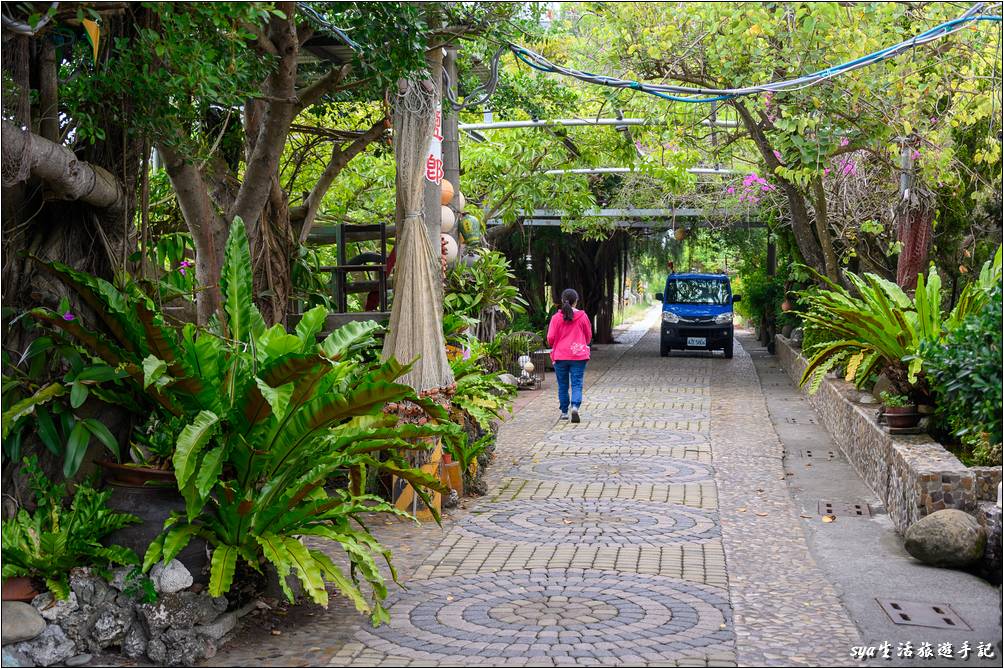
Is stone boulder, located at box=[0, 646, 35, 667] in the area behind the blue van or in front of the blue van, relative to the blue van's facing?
in front

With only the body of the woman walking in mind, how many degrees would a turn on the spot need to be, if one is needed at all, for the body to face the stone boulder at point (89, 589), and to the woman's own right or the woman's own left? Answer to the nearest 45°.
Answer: approximately 180°

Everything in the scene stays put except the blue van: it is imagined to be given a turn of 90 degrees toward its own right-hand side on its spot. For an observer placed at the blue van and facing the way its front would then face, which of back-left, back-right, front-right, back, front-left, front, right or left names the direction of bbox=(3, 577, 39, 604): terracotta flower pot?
left

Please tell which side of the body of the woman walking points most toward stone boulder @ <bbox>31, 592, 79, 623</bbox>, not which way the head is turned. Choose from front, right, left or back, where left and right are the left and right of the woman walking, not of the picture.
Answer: back

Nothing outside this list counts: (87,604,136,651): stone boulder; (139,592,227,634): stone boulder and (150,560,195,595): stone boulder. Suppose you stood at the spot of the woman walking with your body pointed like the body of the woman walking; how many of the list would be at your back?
3

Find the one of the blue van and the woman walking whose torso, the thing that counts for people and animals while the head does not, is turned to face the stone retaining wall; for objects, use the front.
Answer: the blue van

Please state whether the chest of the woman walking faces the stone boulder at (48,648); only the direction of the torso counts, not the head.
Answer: no

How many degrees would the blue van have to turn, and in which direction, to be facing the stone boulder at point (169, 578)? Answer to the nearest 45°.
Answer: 0° — it already faces it

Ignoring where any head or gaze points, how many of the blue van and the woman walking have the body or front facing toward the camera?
1

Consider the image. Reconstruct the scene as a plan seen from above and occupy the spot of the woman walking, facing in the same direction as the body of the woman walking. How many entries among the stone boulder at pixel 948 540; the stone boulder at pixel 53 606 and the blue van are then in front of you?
1

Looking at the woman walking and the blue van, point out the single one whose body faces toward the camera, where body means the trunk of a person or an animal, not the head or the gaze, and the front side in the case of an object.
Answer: the blue van

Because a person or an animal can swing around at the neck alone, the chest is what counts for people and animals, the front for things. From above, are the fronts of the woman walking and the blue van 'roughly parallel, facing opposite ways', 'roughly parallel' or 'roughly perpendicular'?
roughly parallel, facing opposite ways

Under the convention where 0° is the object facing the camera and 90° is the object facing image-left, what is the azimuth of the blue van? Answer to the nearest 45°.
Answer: approximately 0°

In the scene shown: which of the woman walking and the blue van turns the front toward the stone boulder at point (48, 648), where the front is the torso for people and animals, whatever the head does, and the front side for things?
the blue van

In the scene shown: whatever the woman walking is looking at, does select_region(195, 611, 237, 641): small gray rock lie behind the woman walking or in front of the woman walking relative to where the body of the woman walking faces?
behind

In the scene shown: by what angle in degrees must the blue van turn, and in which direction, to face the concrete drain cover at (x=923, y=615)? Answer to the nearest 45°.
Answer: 0° — it already faces it

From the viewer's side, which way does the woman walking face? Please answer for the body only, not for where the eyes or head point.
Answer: away from the camera

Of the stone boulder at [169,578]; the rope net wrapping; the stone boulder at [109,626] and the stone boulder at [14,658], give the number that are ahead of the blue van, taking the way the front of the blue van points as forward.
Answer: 4

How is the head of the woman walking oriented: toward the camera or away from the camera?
away from the camera

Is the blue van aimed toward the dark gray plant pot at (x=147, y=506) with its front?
yes

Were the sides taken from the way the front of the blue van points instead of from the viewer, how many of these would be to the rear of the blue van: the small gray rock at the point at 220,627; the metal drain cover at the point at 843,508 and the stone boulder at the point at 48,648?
0
